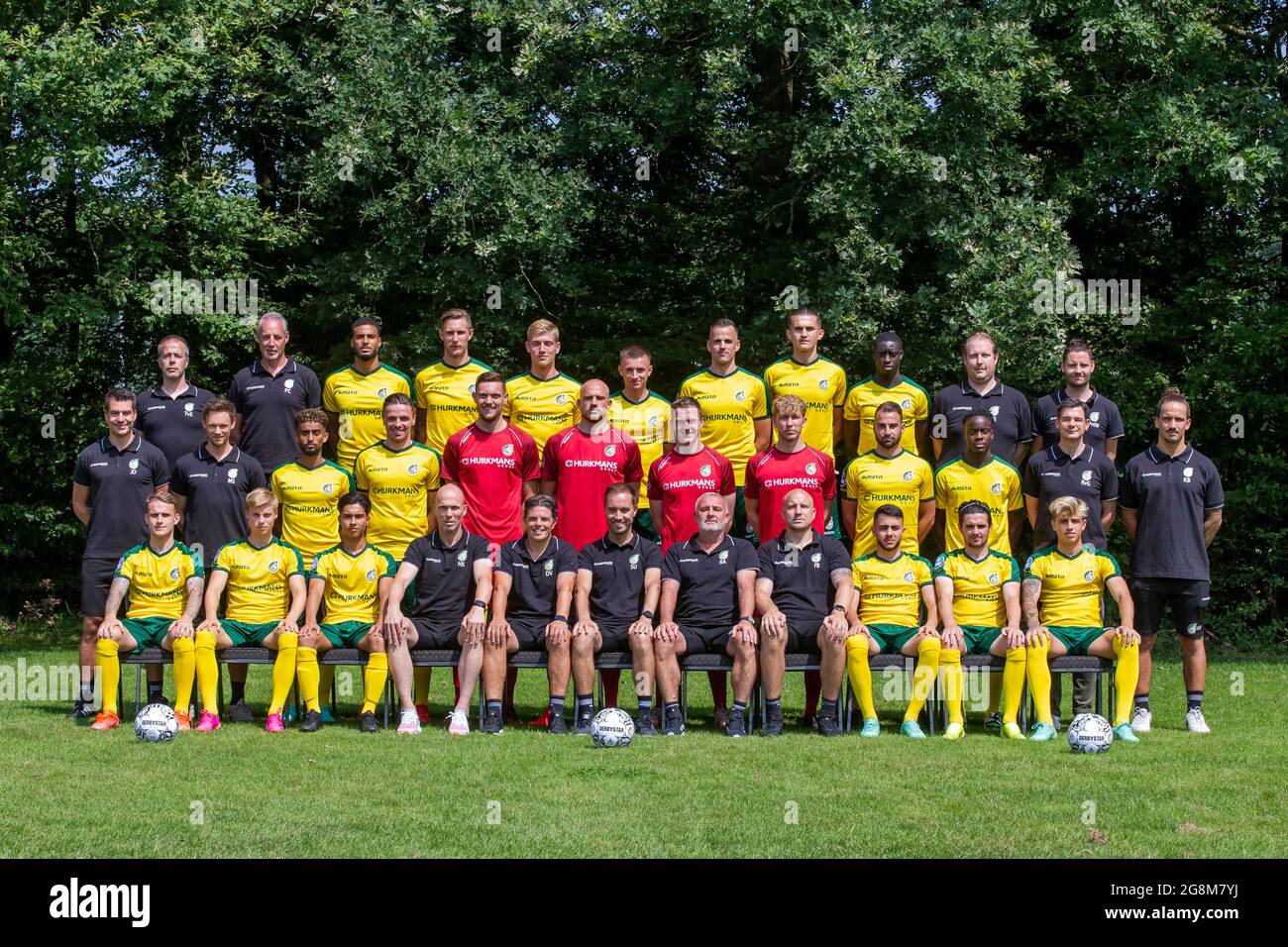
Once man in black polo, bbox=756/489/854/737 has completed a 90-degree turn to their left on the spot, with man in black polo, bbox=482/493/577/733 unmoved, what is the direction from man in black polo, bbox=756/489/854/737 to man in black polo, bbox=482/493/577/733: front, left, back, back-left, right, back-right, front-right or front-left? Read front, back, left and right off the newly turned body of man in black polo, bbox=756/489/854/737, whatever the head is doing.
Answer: back

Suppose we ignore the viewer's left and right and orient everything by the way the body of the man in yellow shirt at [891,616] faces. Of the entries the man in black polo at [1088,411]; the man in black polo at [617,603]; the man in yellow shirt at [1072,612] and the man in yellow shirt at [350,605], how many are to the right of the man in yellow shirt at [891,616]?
2

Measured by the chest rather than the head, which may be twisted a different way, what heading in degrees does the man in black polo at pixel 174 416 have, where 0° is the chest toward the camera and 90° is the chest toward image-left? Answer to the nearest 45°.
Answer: approximately 0°

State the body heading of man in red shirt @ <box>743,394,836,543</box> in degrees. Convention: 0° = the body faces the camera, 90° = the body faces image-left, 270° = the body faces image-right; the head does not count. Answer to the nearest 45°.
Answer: approximately 0°

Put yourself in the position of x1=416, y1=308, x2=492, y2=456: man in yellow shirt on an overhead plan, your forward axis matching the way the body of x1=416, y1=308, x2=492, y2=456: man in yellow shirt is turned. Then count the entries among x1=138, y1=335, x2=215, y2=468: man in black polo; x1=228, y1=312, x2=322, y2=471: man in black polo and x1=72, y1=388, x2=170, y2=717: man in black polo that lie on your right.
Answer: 3

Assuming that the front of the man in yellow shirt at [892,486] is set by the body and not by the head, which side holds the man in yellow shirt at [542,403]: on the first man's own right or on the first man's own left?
on the first man's own right
